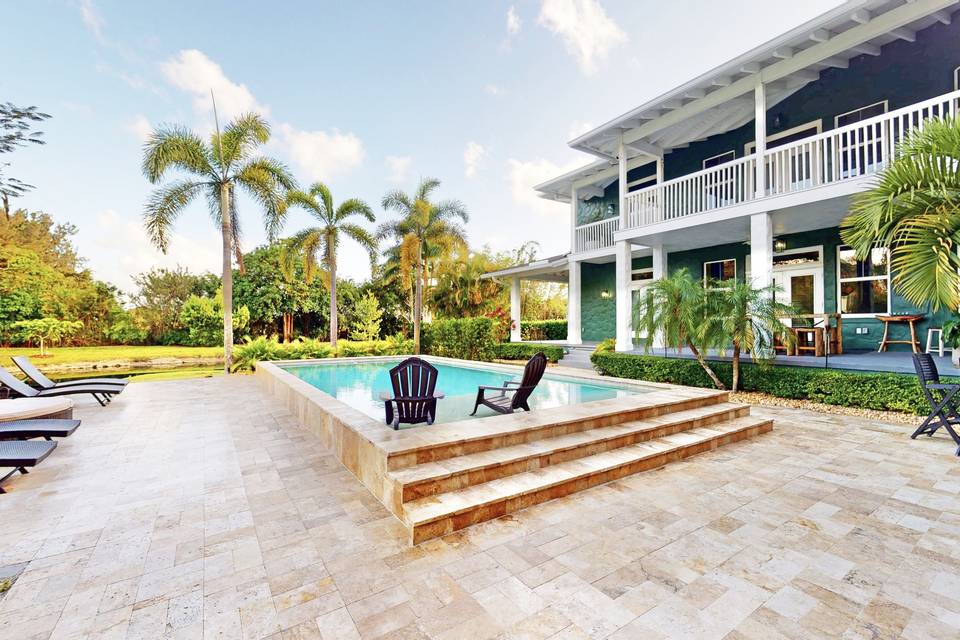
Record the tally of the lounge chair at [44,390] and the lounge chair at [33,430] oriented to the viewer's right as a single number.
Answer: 2

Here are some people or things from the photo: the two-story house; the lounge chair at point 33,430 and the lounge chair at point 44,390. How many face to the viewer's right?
2

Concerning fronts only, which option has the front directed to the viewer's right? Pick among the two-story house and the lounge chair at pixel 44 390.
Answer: the lounge chair

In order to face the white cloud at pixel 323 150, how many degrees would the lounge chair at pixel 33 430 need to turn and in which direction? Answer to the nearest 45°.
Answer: approximately 45° to its left

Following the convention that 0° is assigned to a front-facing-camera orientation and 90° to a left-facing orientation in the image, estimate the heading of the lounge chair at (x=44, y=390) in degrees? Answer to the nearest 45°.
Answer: approximately 270°

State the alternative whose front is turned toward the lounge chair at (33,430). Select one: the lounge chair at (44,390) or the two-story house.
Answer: the two-story house

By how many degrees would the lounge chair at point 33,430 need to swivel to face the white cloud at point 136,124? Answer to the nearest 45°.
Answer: approximately 90° to its left

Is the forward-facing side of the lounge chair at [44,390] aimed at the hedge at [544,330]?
yes

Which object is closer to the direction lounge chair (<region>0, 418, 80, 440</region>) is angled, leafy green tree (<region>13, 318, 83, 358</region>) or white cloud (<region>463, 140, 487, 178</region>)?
the white cloud

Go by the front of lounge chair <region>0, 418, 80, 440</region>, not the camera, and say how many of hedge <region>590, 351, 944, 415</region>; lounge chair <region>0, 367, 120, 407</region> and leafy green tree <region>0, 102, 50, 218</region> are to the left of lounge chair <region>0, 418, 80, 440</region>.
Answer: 2

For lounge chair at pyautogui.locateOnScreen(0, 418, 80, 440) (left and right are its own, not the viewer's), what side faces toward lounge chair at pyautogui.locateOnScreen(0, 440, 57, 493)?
right

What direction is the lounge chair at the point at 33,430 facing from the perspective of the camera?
to the viewer's right

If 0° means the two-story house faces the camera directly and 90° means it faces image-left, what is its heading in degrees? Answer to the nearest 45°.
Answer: approximately 45°
